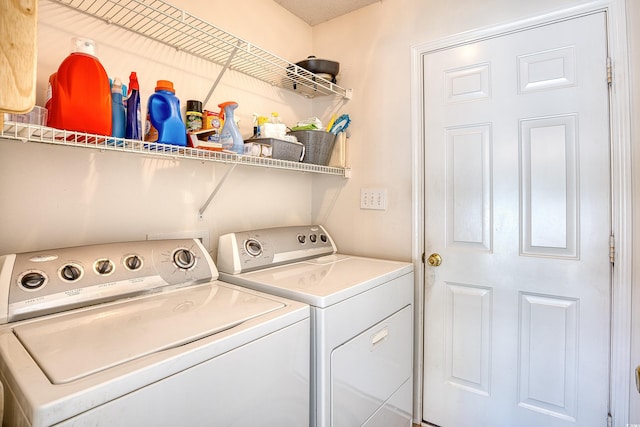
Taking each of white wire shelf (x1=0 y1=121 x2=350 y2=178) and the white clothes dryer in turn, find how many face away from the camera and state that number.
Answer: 0

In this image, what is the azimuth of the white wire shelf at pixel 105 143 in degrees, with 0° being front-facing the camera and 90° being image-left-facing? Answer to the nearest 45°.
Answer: approximately 315°

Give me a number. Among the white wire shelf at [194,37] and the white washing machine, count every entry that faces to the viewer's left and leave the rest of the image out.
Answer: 0

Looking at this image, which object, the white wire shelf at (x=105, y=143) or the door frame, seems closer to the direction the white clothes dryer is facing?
the door frame

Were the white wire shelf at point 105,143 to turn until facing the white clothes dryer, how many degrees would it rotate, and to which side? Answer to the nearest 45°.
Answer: approximately 45° to its left

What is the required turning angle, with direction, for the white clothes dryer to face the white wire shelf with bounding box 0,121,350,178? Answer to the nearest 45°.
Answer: approximately 90° to its right
